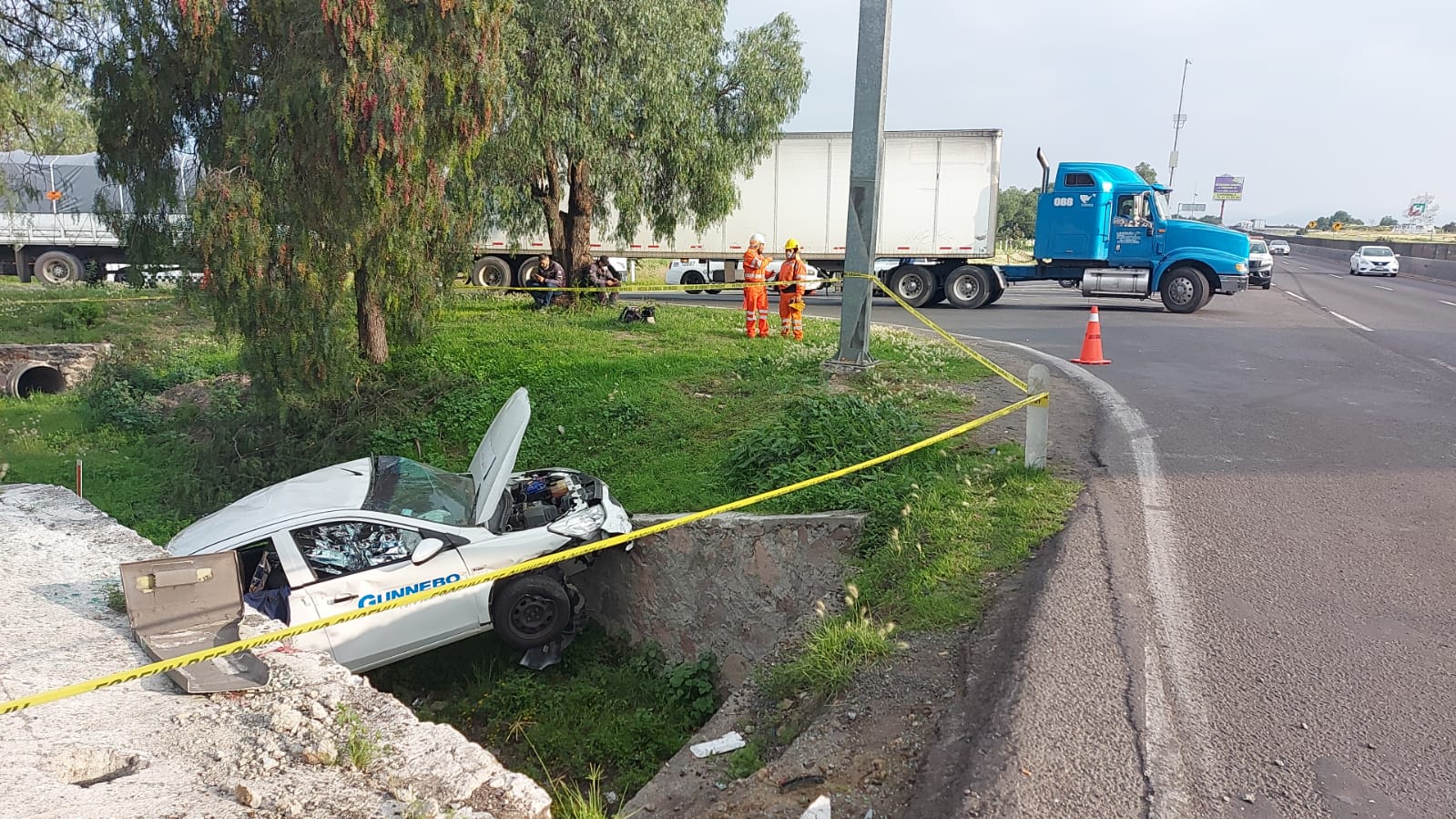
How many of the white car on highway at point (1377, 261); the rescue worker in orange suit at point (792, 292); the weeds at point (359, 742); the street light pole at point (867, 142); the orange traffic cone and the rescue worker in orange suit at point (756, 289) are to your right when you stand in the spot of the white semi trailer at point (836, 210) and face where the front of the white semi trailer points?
5

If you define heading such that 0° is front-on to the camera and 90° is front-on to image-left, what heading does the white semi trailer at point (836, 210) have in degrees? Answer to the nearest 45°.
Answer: approximately 270°

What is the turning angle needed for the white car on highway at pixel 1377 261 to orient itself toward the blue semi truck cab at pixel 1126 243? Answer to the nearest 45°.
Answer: approximately 45° to its right

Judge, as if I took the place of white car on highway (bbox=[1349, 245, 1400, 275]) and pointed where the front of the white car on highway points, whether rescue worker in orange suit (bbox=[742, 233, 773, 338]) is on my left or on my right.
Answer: on my right

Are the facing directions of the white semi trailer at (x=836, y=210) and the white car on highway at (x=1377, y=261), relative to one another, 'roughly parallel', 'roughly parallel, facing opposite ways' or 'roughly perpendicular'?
roughly perpendicular

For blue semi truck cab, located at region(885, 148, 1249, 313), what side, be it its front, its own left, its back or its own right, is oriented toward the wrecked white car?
right

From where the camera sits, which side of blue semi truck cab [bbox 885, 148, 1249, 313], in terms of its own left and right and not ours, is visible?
right

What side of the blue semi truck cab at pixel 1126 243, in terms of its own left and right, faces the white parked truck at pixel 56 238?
back

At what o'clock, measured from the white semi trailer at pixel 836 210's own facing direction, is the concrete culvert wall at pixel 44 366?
The concrete culvert wall is roughly at 5 o'clock from the white semi trailer.

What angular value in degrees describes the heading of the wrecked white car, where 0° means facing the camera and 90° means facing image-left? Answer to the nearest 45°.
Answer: approximately 270°

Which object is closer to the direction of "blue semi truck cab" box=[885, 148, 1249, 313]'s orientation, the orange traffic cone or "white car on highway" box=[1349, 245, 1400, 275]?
the white car on highway

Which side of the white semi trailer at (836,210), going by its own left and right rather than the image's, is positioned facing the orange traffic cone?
right

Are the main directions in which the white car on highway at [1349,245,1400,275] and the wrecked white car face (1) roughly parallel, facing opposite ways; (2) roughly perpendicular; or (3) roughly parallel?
roughly perpendicular

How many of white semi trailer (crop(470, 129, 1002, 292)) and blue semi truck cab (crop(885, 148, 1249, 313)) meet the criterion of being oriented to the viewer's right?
2
